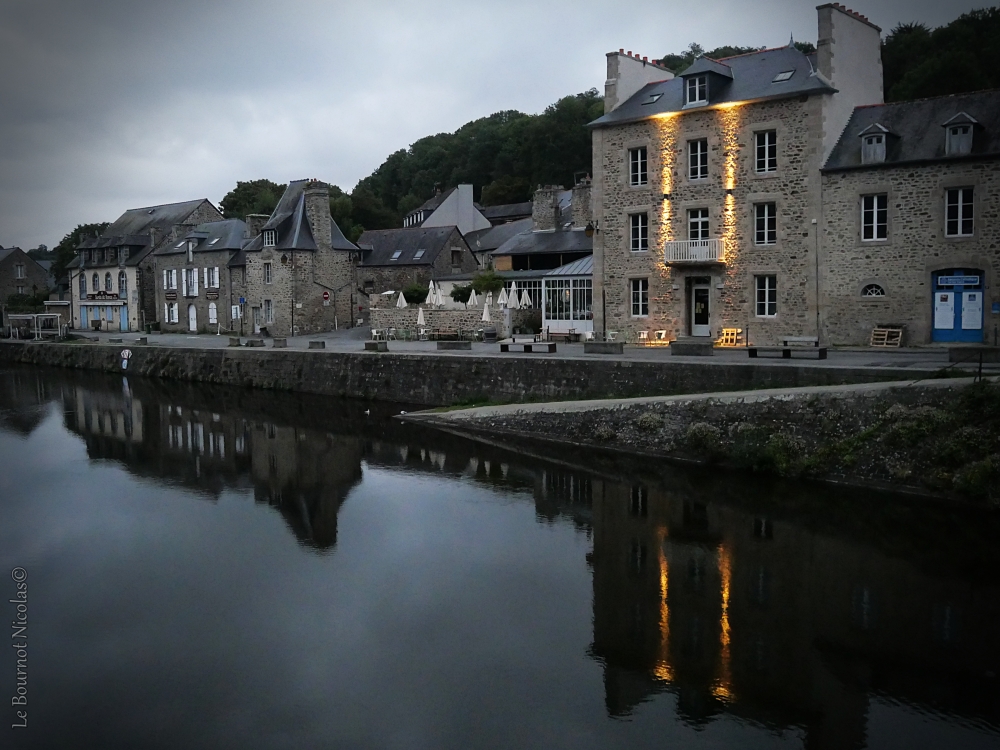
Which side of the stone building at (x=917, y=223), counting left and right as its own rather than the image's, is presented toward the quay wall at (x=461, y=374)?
right

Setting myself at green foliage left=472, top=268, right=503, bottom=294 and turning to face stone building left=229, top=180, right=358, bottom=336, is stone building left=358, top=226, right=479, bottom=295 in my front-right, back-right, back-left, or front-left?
front-right

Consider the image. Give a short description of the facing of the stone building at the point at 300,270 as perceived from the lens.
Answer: facing the viewer and to the left of the viewer

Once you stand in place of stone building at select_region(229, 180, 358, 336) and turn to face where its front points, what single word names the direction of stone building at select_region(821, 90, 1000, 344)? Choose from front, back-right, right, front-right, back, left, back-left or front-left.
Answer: left

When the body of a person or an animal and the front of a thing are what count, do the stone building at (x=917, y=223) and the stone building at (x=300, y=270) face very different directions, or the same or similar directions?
same or similar directions

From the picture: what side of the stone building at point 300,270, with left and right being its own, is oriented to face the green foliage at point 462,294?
left

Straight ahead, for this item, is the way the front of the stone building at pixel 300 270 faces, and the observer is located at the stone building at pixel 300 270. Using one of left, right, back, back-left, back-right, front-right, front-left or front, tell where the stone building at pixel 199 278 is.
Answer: right

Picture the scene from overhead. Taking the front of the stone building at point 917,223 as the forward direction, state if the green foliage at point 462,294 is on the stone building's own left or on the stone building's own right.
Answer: on the stone building's own right

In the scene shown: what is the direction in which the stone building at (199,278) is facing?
toward the camera

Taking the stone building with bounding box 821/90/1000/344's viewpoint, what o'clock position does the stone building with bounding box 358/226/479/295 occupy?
the stone building with bounding box 358/226/479/295 is roughly at 4 o'clock from the stone building with bounding box 821/90/1000/344.

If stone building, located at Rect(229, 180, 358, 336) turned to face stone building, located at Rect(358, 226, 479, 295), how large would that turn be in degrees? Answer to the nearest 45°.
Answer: approximately 135° to its left
